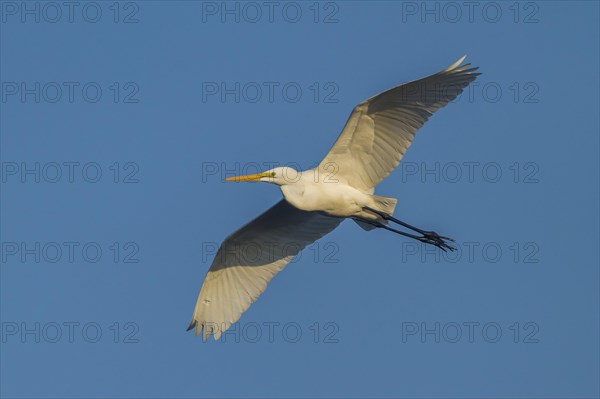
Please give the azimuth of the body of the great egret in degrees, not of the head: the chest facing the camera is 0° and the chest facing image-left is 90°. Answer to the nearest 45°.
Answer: approximately 90°
